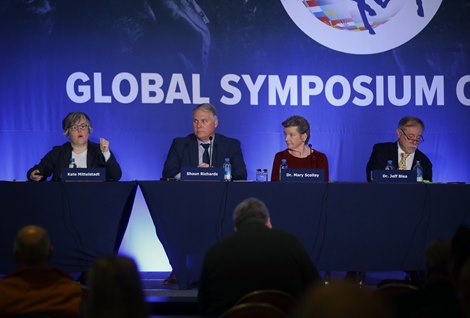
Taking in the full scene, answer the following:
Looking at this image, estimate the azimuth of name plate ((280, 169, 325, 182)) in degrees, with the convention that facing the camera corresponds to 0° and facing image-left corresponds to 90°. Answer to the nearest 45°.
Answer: approximately 0°

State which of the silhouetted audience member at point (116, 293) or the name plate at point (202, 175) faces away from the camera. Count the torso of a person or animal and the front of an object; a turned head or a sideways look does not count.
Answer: the silhouetted audience member

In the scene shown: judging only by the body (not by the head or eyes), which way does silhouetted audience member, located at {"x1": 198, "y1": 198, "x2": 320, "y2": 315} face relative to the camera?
away from the camera

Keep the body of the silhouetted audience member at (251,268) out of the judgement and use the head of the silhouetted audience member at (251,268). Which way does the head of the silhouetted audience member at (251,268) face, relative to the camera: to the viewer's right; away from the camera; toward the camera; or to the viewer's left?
away from the camera

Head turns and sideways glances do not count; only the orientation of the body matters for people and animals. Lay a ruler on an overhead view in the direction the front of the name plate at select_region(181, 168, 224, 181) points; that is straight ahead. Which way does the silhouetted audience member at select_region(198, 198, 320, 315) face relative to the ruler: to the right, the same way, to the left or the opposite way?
the opposite way

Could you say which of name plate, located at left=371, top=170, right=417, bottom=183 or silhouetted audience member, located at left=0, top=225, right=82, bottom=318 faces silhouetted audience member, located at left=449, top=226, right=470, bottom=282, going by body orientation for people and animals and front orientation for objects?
the name plate

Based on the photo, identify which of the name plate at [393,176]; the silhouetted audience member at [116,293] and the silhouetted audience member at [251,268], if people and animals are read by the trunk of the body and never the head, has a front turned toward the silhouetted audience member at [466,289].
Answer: the name plate

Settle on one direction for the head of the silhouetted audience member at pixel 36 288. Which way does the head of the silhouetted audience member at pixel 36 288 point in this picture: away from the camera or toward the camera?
away from the camera

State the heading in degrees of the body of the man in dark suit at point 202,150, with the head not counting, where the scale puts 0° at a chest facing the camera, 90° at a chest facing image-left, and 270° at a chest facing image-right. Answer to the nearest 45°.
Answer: approximately 0°

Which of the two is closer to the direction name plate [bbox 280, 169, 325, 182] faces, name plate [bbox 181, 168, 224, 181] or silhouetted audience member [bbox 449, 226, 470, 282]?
the silhouetted audience member

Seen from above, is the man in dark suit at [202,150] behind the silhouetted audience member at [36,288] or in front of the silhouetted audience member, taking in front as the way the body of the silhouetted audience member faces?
in front
